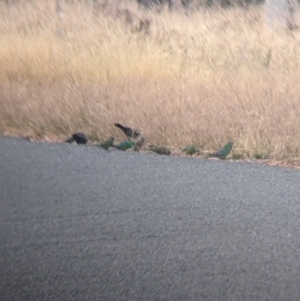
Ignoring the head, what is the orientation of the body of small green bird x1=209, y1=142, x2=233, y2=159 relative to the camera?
to the viewer's right

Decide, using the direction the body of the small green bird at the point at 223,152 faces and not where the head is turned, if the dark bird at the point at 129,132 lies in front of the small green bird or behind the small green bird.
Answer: behind

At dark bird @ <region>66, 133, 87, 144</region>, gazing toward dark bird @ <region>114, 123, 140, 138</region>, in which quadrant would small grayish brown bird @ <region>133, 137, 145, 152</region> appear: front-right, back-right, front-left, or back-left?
front-right
